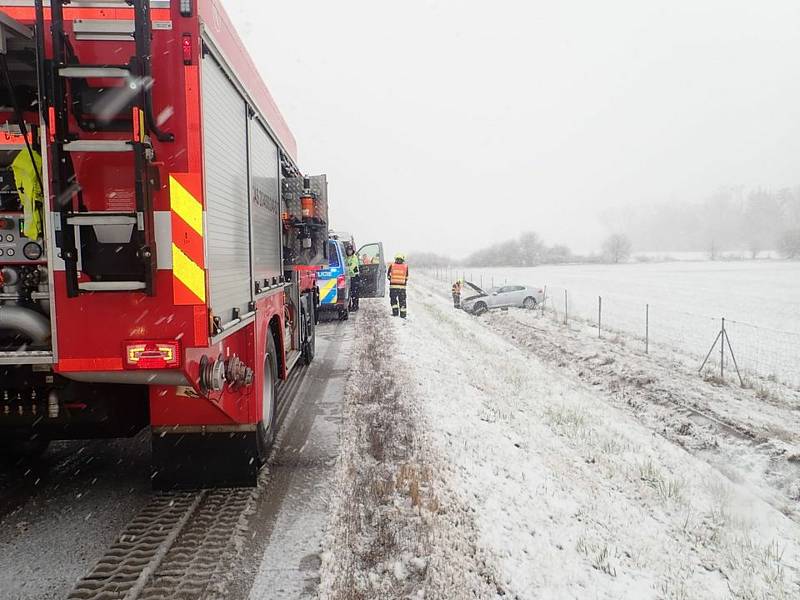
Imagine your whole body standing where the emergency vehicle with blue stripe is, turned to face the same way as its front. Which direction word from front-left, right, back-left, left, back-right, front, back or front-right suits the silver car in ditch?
front-right

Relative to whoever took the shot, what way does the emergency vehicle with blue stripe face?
facing away from the viewer

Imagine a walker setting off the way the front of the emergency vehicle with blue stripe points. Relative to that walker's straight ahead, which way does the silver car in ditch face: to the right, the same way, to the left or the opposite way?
to the left

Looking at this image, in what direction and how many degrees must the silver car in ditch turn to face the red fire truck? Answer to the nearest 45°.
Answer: approximately 90° to its left

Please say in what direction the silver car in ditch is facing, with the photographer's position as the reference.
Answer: facing to the left of the viewer

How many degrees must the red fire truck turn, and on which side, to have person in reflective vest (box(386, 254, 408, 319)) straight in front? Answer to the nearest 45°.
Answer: approximately 45° to its right

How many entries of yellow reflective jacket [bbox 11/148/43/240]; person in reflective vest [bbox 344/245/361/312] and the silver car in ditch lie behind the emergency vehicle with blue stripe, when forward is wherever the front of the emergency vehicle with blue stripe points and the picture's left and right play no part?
1

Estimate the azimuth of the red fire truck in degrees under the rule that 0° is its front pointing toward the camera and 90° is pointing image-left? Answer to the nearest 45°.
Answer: approximately 180°

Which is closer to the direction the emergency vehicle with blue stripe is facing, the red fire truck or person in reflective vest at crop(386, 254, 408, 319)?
the person in reflective vest
